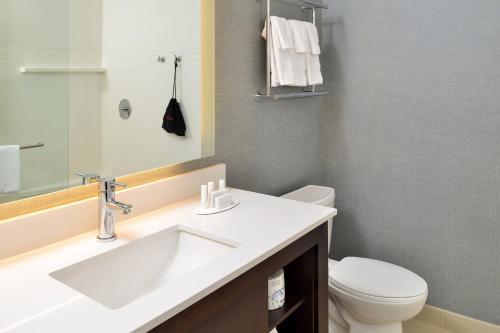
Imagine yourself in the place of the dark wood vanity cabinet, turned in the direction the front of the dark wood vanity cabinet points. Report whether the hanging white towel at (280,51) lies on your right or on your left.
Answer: on your left

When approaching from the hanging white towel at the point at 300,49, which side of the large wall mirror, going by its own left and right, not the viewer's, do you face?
left

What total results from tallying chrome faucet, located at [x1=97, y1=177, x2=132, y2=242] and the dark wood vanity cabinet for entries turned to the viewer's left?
0

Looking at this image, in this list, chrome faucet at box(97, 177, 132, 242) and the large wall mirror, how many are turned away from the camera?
0

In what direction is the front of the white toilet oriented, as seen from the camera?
facing the viewer and to the right of the viewer

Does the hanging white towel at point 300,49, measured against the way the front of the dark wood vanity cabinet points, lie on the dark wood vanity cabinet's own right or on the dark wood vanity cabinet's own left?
on the dark wood vanity cabinet's own left
